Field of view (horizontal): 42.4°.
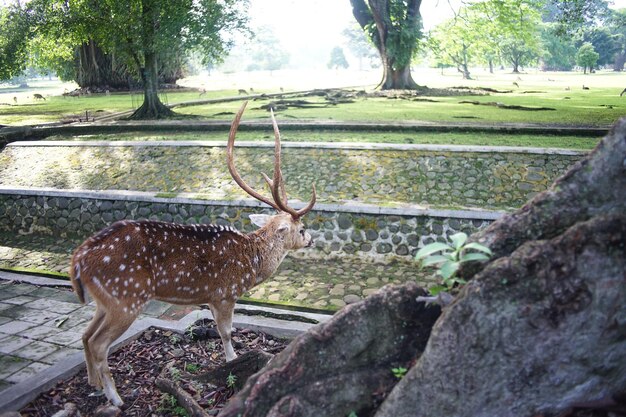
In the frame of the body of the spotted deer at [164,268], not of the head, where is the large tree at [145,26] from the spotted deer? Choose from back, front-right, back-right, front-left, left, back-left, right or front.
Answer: left

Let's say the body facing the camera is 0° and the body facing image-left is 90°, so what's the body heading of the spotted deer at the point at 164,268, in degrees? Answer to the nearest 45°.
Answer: approximately 270°

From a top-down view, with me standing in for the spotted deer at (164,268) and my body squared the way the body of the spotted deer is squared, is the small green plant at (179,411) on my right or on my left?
on my right

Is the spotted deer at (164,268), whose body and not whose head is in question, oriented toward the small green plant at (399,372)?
no

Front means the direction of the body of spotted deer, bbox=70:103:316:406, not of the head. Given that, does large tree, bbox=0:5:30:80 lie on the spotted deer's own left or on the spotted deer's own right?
on the spotted deer's own left

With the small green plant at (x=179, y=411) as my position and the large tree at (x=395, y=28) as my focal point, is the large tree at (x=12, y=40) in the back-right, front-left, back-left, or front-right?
front-left

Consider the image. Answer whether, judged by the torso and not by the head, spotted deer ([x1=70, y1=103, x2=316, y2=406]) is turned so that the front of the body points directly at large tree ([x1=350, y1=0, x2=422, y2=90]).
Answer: no
